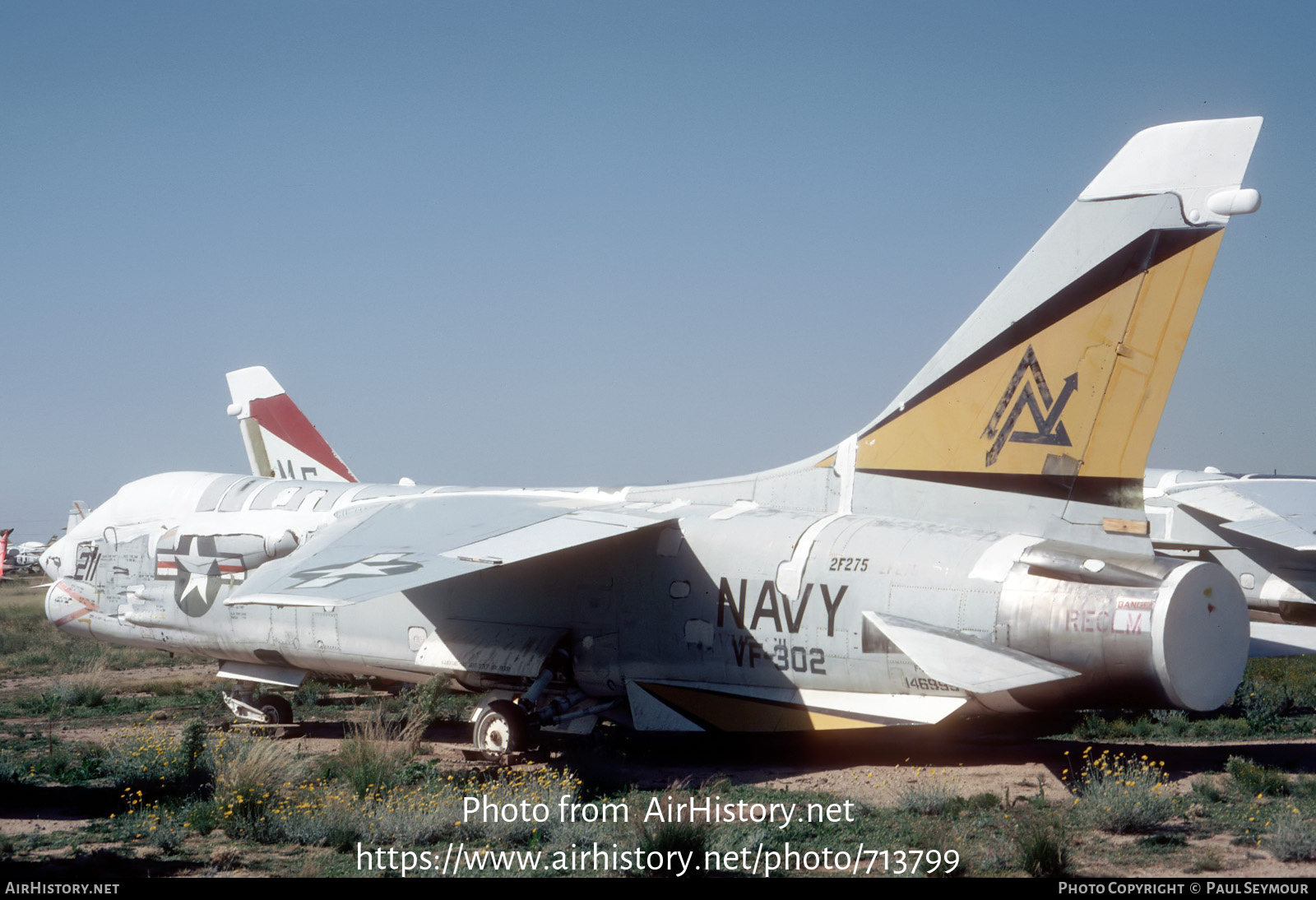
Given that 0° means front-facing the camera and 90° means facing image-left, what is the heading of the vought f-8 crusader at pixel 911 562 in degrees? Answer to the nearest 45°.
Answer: approximately 135°
